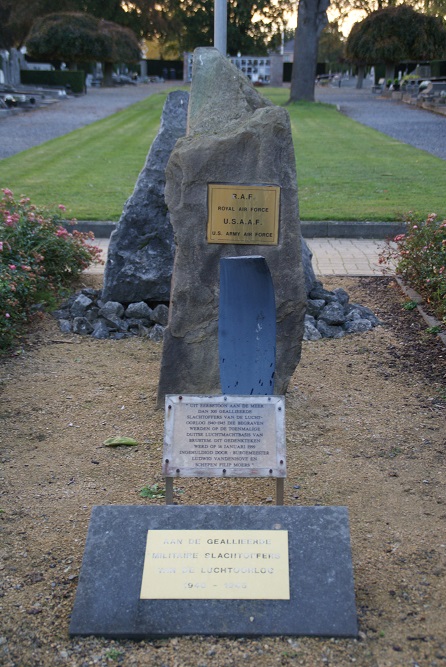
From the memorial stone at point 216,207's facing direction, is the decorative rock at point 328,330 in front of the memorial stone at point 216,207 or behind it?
behind

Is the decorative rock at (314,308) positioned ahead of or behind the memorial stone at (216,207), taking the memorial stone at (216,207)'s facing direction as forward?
behind

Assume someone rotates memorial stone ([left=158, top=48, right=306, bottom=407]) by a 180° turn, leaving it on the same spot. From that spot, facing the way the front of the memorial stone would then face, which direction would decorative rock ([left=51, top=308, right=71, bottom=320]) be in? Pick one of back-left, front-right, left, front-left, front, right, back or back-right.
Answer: front-left

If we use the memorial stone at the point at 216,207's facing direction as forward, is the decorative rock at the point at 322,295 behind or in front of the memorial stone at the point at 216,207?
behind

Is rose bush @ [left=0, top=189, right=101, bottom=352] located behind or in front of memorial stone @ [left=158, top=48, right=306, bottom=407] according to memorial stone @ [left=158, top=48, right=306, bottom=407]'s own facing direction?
behind

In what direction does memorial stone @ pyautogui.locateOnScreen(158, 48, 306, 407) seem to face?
toward the camera

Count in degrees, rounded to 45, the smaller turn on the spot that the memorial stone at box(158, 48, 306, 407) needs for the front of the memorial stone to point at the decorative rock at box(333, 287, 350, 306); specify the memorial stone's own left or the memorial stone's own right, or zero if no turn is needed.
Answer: approximately 135° to the memorial stone's own left

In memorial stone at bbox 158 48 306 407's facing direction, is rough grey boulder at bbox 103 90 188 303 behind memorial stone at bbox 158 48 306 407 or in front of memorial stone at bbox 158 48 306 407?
behind

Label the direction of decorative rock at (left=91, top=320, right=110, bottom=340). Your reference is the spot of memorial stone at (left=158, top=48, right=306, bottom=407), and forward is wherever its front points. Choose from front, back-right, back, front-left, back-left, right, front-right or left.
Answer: back-right

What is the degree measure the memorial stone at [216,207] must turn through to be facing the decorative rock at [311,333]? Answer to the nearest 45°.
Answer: approximately 135° to its left

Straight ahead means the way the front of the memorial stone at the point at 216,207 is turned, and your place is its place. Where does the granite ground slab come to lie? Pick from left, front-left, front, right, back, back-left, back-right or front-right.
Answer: front

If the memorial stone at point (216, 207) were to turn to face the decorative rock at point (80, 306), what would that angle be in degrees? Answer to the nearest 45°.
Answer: approximately 135° to its right

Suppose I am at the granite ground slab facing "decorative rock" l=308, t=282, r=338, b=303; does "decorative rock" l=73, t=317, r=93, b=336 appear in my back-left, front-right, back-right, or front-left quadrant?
front-left

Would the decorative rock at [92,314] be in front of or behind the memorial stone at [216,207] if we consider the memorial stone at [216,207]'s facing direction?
behind

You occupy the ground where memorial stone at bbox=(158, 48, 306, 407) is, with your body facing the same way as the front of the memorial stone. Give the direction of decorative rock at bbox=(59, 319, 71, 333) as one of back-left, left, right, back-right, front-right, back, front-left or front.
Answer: back-right

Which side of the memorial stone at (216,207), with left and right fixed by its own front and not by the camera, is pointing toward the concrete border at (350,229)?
back
